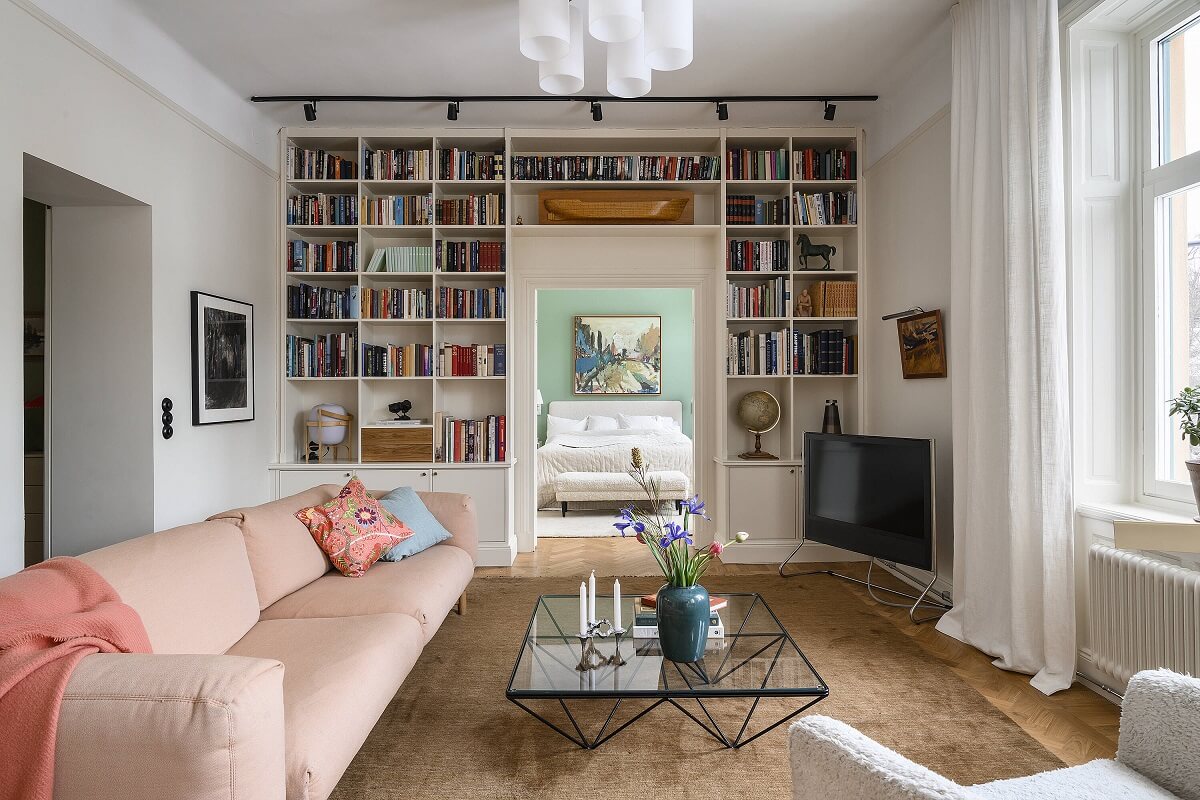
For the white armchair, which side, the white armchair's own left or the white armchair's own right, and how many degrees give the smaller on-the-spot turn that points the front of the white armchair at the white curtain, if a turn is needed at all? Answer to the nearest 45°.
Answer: approximately 45° to the white armchair's own right

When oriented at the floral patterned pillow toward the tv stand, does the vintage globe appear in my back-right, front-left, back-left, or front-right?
front-left

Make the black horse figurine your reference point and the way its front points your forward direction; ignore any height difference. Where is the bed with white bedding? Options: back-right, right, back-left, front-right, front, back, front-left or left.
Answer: front-right

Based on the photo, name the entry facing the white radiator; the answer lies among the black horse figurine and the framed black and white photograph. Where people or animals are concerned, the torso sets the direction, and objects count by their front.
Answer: the framed black and white photograph

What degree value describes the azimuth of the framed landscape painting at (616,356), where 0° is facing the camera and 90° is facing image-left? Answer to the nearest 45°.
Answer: approximately 0°

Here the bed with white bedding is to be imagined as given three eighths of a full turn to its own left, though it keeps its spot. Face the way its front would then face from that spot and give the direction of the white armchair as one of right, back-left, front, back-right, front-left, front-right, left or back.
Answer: back-right

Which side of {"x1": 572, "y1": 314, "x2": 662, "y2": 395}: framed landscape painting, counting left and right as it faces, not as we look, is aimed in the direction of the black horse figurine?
front

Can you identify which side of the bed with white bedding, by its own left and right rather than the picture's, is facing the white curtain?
front

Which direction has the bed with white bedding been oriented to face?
toward the camera

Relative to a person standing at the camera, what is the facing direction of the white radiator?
facing the viewer and to the left of the viewer

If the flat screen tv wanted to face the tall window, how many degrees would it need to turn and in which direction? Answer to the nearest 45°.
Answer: approximately 90° to its left

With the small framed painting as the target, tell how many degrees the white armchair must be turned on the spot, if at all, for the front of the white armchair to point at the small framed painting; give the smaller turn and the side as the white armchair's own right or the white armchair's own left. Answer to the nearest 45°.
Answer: approximately 45° to the white armchair's own right

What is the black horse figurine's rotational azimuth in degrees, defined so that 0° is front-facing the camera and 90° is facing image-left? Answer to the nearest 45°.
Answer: approximately 90°

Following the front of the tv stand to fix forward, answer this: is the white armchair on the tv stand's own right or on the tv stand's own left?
on the tv stand's own left

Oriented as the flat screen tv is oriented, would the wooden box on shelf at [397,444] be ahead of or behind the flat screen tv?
ahead

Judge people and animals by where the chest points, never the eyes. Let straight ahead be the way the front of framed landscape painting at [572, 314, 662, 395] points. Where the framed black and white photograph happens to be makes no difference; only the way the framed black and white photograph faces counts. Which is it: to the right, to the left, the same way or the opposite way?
to the left

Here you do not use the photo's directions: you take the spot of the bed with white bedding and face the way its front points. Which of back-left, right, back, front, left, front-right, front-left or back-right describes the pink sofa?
front

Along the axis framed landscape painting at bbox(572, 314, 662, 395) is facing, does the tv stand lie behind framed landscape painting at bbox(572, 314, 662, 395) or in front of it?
in front

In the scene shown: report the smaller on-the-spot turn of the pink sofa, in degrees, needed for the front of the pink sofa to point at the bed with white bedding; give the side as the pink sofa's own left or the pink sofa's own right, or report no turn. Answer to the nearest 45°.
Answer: approximately 90° to the pink sofa's own left

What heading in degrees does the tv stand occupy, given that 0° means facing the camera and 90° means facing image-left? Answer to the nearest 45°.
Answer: approximately 45°

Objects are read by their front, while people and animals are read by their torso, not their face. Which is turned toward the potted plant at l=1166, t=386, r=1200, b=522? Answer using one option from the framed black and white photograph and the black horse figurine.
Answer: the framed black and white photograph
